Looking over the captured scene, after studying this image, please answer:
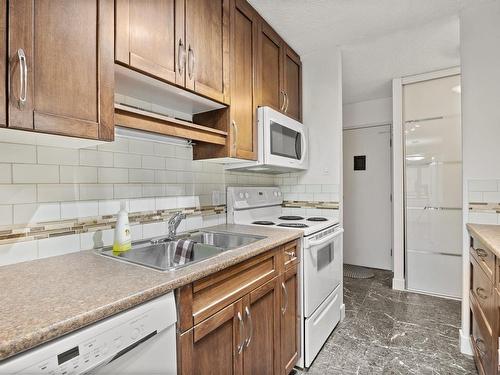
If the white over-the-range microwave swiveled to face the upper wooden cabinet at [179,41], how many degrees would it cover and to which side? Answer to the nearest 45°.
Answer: approximately 90° to its right

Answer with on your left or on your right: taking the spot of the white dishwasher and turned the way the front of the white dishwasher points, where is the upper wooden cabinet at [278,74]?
on your left

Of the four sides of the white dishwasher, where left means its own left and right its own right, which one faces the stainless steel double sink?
left

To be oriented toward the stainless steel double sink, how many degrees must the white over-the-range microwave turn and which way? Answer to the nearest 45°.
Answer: approximately 90° to its right

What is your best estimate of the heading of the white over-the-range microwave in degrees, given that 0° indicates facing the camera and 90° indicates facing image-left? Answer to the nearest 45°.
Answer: approximately 315°

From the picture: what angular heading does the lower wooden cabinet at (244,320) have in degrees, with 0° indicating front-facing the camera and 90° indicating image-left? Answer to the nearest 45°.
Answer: approximately 315°

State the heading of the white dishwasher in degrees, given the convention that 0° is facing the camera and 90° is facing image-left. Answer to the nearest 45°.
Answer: approximately 315°

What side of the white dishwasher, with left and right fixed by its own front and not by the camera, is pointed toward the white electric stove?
left
